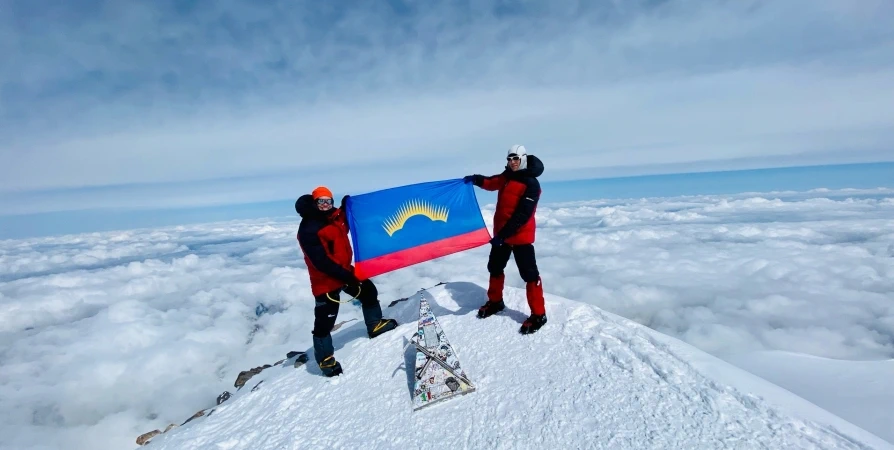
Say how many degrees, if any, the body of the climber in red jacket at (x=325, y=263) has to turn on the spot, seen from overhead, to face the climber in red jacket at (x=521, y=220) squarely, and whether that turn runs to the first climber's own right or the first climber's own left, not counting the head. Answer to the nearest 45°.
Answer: approximately 45° to the first climber's own left

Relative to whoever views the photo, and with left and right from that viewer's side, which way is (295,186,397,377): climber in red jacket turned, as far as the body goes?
facing the viewer and to the right of the viewer

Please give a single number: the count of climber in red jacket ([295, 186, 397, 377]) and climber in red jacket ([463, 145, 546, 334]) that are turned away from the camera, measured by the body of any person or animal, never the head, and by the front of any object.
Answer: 0

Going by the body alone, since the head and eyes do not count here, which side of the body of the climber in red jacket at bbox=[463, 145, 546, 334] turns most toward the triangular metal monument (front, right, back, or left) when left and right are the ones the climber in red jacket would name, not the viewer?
front

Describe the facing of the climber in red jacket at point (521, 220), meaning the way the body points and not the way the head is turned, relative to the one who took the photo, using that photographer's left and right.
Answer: facing the viewer and to the left of the viewer

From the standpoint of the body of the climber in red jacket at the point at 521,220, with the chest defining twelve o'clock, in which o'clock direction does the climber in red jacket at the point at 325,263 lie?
the climber in red jacket at the point at 325,263 is roughly at 1 o'clock from the climber in red jacket at the point at 521,220.

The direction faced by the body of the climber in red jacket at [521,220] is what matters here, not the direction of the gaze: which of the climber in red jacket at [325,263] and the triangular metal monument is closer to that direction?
the triangular metal monument

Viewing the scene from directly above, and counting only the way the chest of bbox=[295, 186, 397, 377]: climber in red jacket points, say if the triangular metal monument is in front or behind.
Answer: in front

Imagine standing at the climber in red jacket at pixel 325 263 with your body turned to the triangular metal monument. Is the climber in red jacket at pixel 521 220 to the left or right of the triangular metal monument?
left
